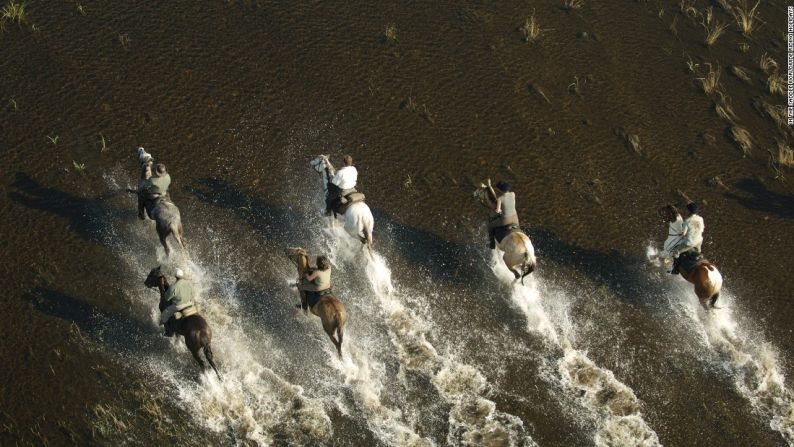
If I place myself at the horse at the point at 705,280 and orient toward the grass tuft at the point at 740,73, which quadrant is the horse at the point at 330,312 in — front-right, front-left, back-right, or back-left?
back-left

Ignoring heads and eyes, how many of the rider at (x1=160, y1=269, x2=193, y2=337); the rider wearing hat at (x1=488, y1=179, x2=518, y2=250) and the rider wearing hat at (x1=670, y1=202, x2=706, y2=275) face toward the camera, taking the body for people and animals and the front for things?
0

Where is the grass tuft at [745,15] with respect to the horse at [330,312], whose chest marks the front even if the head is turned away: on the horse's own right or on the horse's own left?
on the horse's own right

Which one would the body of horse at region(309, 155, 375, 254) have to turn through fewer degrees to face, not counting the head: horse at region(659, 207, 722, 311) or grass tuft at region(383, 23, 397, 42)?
the grass tuft

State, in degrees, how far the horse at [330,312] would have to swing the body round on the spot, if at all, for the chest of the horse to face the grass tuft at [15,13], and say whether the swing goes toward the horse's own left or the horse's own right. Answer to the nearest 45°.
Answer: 0° — it already faces it

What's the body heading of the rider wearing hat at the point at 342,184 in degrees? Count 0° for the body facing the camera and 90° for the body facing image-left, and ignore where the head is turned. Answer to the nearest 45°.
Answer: approximately 135°

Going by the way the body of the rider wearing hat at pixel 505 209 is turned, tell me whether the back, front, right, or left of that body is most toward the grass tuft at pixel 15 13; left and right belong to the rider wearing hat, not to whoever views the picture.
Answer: front

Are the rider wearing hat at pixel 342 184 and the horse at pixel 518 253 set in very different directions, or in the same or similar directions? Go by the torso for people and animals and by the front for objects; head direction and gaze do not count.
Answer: same or similar directions

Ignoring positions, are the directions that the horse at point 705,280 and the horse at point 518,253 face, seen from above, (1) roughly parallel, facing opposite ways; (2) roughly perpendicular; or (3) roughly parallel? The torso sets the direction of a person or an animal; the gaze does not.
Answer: roughly parallel

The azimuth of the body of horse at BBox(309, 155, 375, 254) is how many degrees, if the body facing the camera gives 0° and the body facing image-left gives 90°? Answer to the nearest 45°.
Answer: approximately 135°

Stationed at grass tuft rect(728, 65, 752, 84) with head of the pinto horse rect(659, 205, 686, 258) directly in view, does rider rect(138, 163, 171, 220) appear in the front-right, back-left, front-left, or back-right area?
front-right

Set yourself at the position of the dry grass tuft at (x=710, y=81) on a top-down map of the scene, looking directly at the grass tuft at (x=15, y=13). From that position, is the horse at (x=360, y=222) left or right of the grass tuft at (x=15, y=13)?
left

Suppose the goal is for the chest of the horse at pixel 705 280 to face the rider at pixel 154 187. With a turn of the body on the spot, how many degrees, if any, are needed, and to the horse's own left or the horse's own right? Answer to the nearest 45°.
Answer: approximately 45° to the horse's own left

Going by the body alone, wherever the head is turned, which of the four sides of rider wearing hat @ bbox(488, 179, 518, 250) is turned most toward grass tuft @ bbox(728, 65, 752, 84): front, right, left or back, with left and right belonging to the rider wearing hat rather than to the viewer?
right

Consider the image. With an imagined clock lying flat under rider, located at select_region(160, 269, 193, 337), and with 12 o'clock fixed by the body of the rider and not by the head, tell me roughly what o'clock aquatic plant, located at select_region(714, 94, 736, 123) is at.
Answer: The aquatic plant is roughly at 4 o'clock from the rider.

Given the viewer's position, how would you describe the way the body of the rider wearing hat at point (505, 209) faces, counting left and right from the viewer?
facing away from the viewer and to the left of the viewer

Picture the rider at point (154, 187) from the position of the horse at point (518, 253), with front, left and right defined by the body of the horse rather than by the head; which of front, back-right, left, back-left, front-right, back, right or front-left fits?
front-left

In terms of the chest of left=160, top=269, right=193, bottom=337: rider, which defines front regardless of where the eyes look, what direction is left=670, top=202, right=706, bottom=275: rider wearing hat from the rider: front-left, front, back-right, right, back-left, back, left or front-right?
back-right
